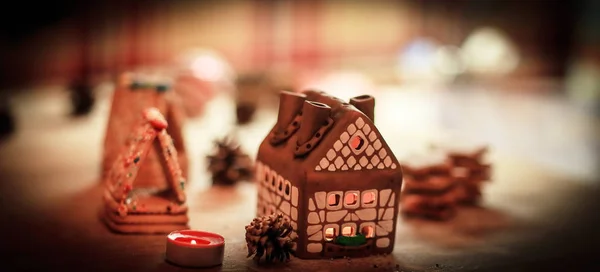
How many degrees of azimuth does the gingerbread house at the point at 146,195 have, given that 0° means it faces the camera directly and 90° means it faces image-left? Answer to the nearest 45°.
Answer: approximately 315°

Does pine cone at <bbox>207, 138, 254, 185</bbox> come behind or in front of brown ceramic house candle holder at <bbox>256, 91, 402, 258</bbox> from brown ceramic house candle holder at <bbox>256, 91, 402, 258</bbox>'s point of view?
behind

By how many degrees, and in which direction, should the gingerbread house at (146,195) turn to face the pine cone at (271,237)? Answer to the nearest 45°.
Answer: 0° — it already faces it

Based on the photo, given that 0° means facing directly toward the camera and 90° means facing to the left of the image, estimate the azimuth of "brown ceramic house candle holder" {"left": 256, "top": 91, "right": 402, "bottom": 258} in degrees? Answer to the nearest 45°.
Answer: approximately 315°
